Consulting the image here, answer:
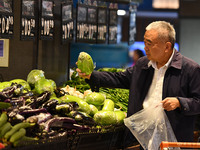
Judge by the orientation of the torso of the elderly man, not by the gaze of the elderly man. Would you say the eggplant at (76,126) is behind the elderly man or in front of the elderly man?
in front

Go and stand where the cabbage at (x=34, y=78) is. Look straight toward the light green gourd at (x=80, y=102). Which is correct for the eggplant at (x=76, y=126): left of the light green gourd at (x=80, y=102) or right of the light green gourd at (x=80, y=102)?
right

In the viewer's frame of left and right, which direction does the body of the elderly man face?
facing the viewer and to the left of the viewer

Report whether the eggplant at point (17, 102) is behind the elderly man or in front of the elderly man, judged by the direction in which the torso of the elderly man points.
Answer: in front

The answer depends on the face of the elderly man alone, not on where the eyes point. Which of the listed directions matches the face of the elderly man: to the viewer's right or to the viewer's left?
to the viewer's left

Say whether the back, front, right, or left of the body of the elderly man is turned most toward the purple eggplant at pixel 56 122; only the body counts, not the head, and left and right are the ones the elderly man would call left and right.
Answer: front

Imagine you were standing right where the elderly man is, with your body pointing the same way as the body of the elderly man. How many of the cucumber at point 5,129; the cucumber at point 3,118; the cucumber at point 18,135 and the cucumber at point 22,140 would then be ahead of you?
4

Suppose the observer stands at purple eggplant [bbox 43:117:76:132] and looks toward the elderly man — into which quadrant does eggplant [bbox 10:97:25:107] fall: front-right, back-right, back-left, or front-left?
back-left

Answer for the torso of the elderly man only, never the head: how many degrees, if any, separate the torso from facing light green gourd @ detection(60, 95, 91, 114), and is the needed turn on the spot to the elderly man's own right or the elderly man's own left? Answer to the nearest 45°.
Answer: approximately 45° to the elderly man's own right

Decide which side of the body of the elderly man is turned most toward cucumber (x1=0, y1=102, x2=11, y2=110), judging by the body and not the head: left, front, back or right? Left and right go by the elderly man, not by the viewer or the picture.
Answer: front

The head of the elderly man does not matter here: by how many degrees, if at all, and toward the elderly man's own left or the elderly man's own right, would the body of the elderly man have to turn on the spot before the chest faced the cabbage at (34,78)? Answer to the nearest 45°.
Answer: approximately 45° to the elderly man's own right

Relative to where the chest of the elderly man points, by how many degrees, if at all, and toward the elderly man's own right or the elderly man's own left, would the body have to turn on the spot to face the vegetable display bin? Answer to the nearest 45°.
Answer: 0° — they already face it
